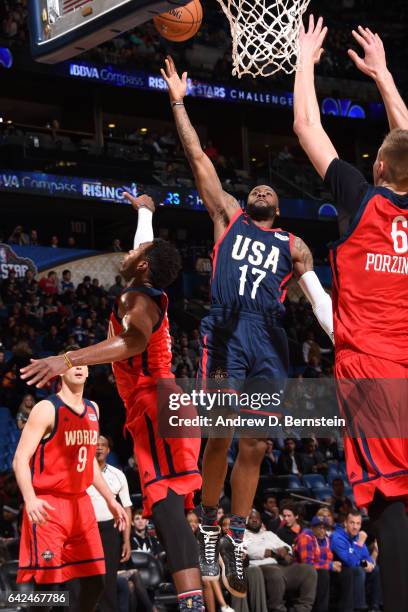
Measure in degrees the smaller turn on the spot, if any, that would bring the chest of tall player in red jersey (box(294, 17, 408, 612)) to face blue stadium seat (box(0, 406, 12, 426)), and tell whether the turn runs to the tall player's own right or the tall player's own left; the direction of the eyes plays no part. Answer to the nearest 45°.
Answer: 0° — they already face it

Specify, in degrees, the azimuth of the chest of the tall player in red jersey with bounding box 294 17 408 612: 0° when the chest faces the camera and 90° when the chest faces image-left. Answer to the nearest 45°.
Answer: approximately 135°

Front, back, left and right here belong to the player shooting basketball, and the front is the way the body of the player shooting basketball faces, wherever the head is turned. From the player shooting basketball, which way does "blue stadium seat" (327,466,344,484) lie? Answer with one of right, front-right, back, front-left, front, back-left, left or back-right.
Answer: back

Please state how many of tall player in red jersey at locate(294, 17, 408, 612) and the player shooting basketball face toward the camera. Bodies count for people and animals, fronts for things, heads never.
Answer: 1

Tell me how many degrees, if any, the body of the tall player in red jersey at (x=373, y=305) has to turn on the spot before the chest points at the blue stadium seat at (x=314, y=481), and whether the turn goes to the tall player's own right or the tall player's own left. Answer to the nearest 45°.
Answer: approximately 45° to the tall player's own right

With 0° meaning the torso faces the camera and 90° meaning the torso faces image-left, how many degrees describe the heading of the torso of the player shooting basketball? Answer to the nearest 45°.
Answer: approximately 0°

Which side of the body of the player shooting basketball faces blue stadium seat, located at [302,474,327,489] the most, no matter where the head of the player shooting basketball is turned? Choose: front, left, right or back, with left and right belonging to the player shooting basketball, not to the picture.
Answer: back
